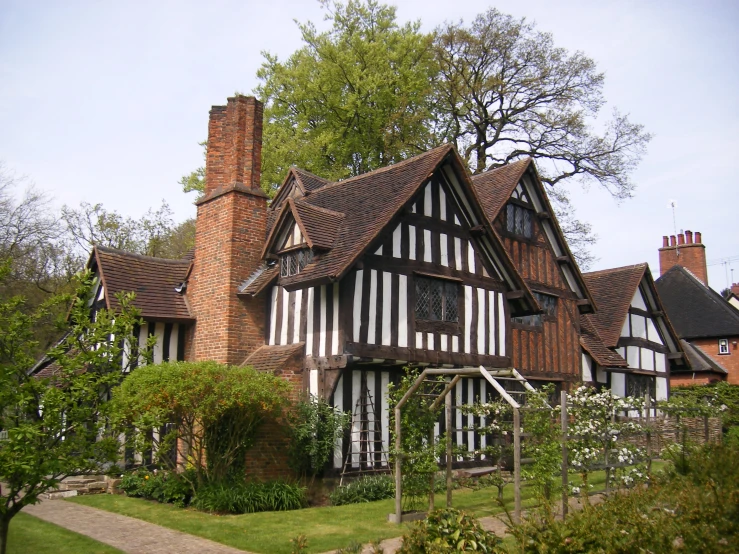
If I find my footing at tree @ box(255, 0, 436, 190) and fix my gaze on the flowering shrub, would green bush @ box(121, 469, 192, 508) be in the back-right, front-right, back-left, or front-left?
front-right

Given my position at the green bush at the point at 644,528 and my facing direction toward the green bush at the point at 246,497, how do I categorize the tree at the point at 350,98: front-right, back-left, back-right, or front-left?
front-right

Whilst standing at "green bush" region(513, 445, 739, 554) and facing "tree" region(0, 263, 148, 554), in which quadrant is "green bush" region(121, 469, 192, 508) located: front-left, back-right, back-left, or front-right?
front-right

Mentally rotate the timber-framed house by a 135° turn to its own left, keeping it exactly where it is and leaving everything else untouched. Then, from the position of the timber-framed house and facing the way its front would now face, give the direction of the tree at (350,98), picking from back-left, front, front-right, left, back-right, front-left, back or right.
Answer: front

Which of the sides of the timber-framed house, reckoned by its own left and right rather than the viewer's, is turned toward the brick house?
left

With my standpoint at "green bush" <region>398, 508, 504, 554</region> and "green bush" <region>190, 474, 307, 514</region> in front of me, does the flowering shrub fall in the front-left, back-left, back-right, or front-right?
front-right

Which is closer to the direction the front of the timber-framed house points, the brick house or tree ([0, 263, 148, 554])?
the tree

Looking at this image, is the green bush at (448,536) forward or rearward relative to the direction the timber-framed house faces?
forward

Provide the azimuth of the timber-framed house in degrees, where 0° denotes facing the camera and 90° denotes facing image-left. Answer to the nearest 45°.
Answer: approximately 315°
